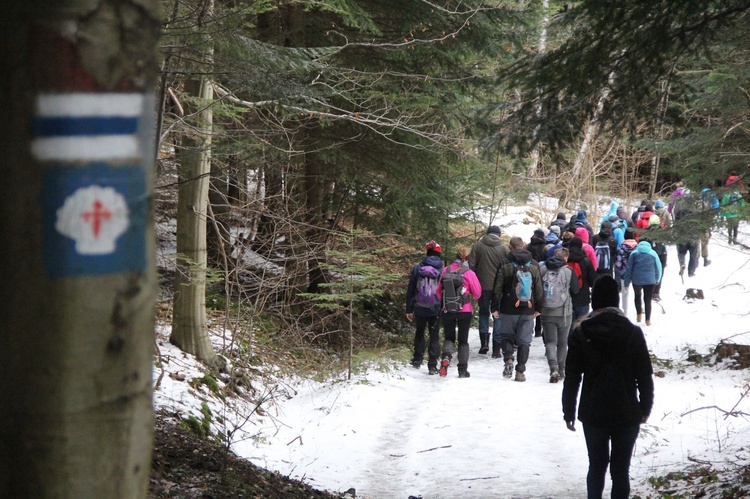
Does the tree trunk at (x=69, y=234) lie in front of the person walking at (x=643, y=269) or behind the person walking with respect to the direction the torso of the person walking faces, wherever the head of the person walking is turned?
behind

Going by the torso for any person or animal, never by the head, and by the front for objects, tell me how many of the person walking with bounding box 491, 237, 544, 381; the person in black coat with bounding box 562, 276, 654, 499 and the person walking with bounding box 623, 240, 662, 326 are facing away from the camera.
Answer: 3

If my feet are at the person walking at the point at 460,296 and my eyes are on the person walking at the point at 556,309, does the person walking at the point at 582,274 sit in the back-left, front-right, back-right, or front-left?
front-left

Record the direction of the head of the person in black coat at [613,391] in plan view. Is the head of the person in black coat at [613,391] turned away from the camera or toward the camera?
away from the camera

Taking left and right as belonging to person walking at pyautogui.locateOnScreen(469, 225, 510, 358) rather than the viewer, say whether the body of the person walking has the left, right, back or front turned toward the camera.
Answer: back

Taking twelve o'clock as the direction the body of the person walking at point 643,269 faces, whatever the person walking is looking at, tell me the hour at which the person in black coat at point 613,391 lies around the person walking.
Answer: The person in black coat is roughly at 6 o'clock from the person walking.

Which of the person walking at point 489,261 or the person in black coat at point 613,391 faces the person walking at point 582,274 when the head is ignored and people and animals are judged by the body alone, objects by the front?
the person in black coat

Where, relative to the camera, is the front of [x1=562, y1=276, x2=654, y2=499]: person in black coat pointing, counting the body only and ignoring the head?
away from the camera

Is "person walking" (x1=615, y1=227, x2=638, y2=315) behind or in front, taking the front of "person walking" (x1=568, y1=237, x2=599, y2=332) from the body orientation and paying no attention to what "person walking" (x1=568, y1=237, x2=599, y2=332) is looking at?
in front

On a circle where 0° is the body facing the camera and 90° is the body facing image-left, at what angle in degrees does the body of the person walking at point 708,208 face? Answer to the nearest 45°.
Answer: approximately 180°

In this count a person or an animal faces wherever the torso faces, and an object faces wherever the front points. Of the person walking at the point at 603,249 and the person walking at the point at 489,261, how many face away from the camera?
2

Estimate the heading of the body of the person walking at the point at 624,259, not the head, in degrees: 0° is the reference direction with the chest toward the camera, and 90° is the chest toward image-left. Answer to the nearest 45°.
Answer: approximately 180°

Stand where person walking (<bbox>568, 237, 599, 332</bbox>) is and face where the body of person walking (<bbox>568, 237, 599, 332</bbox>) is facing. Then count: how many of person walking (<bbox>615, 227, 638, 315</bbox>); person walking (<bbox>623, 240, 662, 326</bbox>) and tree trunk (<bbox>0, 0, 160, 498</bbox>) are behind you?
1

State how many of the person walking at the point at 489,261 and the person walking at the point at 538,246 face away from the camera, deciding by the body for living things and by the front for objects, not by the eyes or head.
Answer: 2

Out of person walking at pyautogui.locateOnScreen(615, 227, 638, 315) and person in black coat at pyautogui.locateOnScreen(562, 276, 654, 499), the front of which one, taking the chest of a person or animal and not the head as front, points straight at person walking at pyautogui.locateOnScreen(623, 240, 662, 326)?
the person in black coat

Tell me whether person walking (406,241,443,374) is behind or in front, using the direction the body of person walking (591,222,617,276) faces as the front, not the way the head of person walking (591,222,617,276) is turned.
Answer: behind

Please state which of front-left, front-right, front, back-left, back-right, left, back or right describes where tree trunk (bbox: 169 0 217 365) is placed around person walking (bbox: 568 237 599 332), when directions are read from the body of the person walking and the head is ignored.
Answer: back-left

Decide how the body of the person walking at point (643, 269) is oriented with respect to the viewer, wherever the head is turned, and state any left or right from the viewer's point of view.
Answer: facing away from the viewer

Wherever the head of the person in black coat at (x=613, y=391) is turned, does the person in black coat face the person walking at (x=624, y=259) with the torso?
yes
